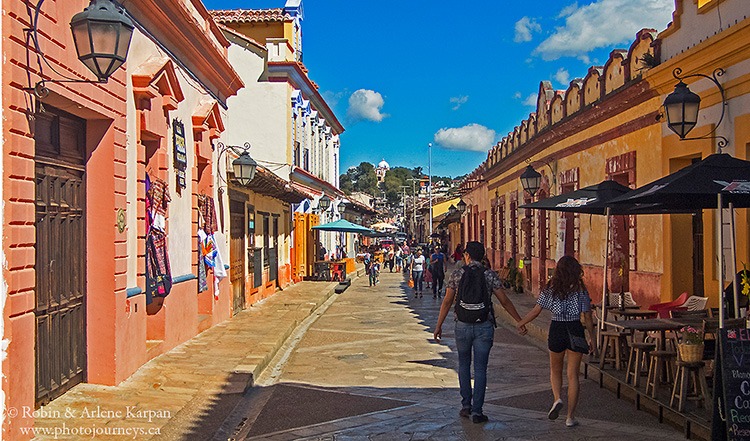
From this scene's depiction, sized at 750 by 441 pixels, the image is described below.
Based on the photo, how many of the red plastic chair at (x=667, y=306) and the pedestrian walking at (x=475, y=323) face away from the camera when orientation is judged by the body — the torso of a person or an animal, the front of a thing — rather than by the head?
1

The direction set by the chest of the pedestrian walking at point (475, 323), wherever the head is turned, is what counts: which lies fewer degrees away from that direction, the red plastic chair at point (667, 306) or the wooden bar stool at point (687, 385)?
the red plastic chair

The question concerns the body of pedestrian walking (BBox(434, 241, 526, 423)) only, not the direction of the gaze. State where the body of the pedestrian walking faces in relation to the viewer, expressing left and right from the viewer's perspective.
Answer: facing away from the viewer

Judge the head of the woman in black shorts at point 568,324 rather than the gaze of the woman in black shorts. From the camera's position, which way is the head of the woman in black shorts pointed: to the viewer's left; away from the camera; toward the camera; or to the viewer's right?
away from the camera

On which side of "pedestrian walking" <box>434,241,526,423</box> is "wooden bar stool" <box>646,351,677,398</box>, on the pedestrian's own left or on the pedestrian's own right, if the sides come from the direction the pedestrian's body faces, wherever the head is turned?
on the pedestrian's own right

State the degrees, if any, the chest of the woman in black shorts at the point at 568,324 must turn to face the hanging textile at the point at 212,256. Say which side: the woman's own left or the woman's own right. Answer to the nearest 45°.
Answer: approximately 45° to the woman's own left

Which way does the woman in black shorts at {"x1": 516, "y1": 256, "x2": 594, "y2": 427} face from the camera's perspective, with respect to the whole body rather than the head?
away from the camera

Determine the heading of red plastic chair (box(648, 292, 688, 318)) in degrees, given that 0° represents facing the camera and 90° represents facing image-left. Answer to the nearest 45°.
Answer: approximately 90°

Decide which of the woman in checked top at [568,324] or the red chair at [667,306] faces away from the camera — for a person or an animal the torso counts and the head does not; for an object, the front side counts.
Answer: the woman in checked top

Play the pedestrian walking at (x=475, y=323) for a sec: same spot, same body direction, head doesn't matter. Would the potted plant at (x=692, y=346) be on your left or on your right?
on your right
